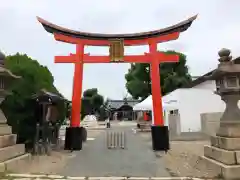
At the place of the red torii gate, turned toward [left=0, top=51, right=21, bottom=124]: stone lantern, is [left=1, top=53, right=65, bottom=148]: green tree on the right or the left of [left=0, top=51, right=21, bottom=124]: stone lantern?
right

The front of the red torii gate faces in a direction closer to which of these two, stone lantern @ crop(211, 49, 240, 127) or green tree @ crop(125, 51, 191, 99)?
the stone lantern

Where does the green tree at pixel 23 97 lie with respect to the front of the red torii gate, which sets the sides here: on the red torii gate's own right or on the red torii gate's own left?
on the red torii gate's own right

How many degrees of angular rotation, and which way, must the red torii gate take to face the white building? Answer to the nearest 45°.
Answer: approximately 135° to its left

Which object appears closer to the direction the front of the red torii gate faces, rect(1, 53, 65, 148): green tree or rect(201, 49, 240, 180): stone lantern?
the stone lantern

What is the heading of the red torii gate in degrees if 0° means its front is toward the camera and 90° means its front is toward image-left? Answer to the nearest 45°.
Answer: approximately 0°

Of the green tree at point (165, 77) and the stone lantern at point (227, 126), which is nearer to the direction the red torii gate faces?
the stone lantern

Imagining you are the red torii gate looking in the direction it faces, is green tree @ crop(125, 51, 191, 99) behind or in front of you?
behind

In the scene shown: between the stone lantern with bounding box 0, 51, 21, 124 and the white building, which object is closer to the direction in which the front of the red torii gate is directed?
the stone lantern

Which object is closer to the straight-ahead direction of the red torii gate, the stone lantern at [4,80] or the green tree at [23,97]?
the stone lantern

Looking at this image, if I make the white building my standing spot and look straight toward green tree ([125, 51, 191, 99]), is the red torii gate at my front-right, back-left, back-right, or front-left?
back-left
